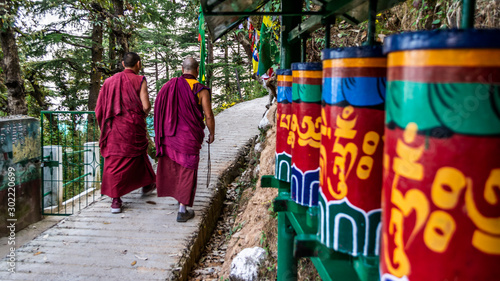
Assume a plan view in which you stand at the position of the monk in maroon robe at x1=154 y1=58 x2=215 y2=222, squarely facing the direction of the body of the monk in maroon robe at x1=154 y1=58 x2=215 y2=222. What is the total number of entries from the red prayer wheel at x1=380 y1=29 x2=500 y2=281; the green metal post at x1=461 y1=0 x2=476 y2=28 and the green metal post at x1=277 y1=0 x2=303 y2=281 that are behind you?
3

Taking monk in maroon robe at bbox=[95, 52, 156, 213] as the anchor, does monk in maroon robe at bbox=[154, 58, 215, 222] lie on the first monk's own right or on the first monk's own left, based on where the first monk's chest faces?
on the first monk's own right

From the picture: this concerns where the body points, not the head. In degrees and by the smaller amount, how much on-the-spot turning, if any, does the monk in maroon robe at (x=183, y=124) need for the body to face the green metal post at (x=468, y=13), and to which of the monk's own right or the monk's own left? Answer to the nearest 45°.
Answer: approximately 180°

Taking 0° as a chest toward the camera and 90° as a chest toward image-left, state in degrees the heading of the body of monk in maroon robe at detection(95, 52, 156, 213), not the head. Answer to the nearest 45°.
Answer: approximately 225°

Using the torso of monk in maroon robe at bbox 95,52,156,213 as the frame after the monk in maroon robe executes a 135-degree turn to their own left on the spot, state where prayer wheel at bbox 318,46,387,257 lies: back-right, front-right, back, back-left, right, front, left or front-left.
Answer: left

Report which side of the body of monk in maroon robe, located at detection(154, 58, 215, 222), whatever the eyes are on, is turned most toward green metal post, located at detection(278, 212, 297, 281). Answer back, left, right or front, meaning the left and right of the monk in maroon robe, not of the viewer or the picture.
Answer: back

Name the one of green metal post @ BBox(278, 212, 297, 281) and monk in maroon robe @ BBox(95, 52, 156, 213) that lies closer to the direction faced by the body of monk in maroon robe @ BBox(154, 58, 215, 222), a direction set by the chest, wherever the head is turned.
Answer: the monk in maroon robe

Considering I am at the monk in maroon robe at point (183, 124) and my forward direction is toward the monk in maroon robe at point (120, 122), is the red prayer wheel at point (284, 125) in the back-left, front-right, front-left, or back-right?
back-left

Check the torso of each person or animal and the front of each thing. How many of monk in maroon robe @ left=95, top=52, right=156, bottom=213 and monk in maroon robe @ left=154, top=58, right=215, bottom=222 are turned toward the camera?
0

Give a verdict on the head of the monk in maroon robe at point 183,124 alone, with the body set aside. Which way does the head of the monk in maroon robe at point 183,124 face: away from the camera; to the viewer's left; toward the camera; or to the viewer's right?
away from the camera

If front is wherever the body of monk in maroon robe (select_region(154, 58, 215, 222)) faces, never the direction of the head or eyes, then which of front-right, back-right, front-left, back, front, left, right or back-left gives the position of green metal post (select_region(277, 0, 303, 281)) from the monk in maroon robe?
back

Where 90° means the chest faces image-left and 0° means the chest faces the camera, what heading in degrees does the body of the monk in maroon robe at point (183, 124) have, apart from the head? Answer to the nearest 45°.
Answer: approximately 180°

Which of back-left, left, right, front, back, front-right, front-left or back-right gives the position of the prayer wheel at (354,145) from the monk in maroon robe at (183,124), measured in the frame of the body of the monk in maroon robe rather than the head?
back

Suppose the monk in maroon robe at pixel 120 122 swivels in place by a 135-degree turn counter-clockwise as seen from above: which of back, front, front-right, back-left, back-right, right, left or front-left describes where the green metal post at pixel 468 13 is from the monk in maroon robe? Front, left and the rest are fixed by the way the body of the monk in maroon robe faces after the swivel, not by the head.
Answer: left
